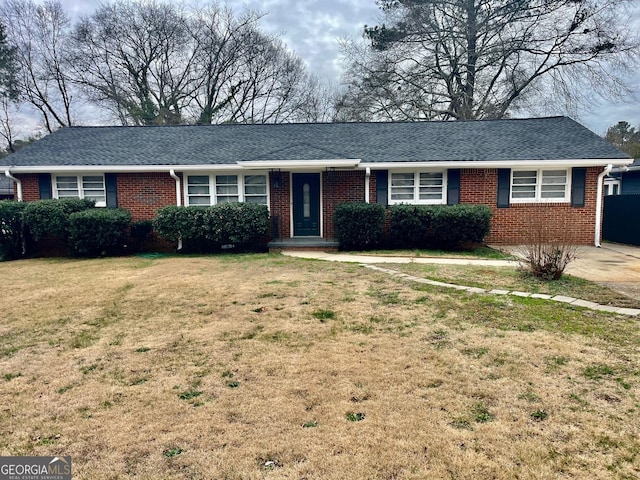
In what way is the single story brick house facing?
toward the camera

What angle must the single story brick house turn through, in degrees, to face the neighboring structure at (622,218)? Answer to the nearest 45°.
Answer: approximately 90° to its left

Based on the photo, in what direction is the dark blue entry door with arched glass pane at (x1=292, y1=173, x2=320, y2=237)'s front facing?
toward the camera

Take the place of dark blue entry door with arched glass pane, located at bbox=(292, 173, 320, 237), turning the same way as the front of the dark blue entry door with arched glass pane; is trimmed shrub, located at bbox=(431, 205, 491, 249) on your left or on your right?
on your left

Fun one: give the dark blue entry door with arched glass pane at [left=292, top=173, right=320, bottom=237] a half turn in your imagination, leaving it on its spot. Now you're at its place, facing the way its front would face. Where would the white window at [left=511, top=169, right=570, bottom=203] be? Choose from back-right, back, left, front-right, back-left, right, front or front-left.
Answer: right

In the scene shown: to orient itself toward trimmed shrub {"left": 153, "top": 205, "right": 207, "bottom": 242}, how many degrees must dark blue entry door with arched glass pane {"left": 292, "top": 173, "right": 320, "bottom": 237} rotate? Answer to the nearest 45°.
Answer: approximately 45° to its right

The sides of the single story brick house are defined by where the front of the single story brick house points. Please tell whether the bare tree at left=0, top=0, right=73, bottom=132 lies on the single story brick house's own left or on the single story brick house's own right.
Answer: on the single story brick house's own right

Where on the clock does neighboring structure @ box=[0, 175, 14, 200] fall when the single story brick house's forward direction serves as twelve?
The neighboring structure is roughly at 4 o'clock from the single story brick house.

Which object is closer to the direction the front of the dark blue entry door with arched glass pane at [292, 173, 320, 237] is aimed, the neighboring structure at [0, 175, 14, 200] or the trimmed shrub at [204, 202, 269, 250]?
the trimmed shrub

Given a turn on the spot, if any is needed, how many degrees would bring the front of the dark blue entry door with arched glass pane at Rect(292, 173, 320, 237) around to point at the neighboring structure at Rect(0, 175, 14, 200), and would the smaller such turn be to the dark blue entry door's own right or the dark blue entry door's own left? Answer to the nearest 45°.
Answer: approximately 135° to the dark blue entry door's own right

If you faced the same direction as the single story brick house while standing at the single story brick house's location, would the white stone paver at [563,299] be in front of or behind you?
in front

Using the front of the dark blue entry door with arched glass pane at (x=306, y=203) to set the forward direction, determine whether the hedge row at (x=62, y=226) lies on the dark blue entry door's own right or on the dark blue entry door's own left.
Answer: on the dark blue entry door's own right
